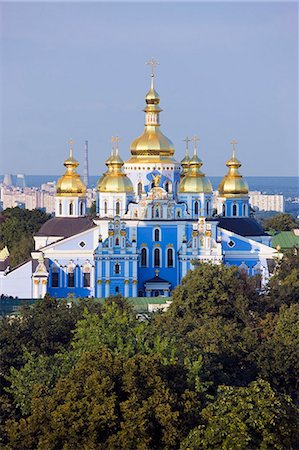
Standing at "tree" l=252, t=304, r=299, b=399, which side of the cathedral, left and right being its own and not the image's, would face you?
front

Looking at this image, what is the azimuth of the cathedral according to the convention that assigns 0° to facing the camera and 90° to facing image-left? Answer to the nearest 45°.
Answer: approximately 0°

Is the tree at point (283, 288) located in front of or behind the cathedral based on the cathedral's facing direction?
in front

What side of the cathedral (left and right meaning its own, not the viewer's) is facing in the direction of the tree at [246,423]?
front

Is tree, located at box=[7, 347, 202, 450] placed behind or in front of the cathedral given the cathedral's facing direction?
in front
